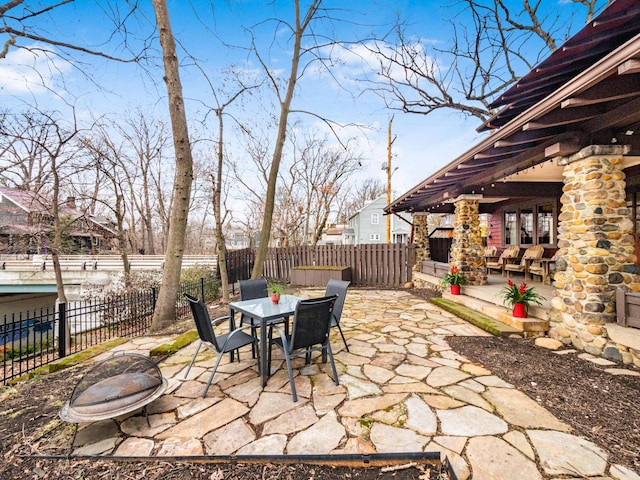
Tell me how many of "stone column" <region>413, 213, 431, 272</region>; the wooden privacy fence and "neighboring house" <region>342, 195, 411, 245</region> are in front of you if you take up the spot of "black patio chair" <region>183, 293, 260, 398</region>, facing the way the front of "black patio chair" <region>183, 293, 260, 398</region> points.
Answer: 3

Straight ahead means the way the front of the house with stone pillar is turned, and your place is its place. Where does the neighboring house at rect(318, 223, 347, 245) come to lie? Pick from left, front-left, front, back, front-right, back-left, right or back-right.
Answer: right

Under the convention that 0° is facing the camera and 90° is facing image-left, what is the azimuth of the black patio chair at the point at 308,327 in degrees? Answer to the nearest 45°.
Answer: approximately 135°

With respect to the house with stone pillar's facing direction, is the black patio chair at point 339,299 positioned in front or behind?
in front

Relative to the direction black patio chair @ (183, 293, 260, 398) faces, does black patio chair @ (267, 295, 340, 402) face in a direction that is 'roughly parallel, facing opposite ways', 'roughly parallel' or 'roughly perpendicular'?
roughly perpendicular

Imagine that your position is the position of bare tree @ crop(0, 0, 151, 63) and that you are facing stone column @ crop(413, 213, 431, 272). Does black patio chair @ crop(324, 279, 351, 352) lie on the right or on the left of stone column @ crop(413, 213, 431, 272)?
right

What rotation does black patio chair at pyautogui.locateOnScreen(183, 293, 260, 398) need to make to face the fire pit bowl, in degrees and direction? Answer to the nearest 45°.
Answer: approximately 180°

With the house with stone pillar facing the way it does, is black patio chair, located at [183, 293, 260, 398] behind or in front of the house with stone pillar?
in front

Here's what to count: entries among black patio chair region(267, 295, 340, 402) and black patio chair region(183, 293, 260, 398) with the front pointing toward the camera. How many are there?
0

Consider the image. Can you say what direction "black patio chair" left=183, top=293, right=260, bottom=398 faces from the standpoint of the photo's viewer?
facing away from the viewer and to the right of the viewer

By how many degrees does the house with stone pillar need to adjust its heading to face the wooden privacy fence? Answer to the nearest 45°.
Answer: approximately 90° to its right

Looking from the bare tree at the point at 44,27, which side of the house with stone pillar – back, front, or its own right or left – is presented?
front
